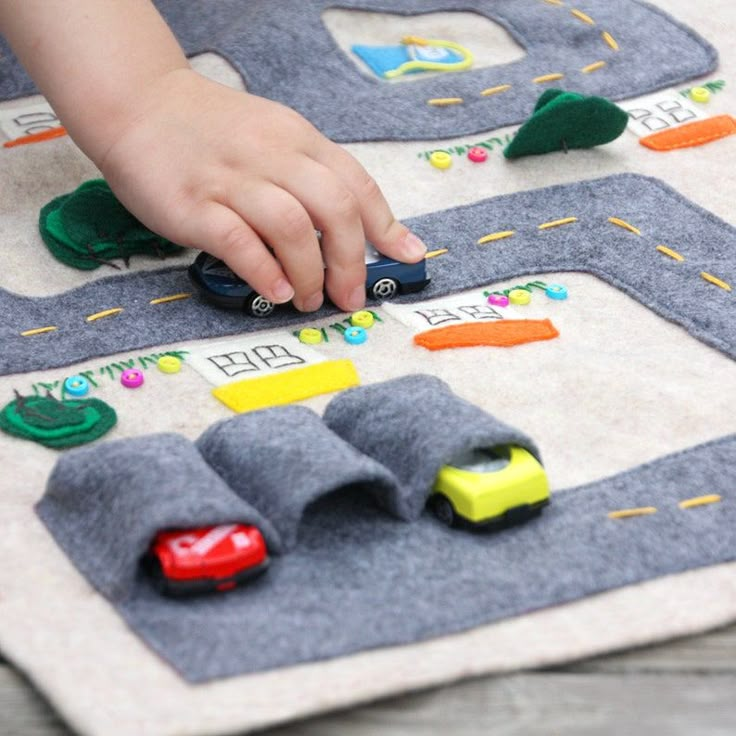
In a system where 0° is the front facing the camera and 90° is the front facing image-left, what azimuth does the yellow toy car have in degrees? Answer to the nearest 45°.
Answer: approximately 315°

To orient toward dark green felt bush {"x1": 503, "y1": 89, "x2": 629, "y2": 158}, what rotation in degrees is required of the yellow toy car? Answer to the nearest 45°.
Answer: approximately 135° to its left
